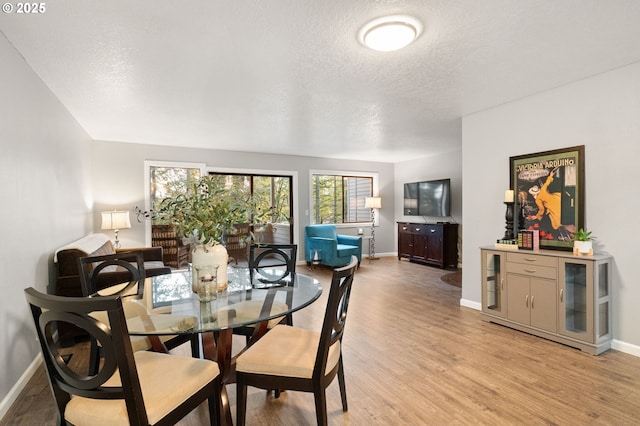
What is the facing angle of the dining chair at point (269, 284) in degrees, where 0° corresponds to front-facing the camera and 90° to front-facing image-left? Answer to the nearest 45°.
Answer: approximately 45°

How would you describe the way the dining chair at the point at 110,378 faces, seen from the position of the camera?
facing away from the viewer and to the right of the viewer

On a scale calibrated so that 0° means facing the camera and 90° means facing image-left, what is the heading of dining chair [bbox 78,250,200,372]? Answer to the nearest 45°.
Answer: approximately 315°

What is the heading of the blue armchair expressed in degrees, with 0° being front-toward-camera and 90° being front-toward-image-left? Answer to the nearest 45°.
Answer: approximately 315°

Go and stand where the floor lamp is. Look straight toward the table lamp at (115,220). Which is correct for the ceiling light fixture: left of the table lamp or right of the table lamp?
left

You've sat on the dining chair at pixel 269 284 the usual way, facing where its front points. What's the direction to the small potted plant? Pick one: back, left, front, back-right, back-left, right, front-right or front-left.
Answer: back-left

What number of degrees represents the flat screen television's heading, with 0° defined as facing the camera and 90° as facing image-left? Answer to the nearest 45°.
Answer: approximately 45°
